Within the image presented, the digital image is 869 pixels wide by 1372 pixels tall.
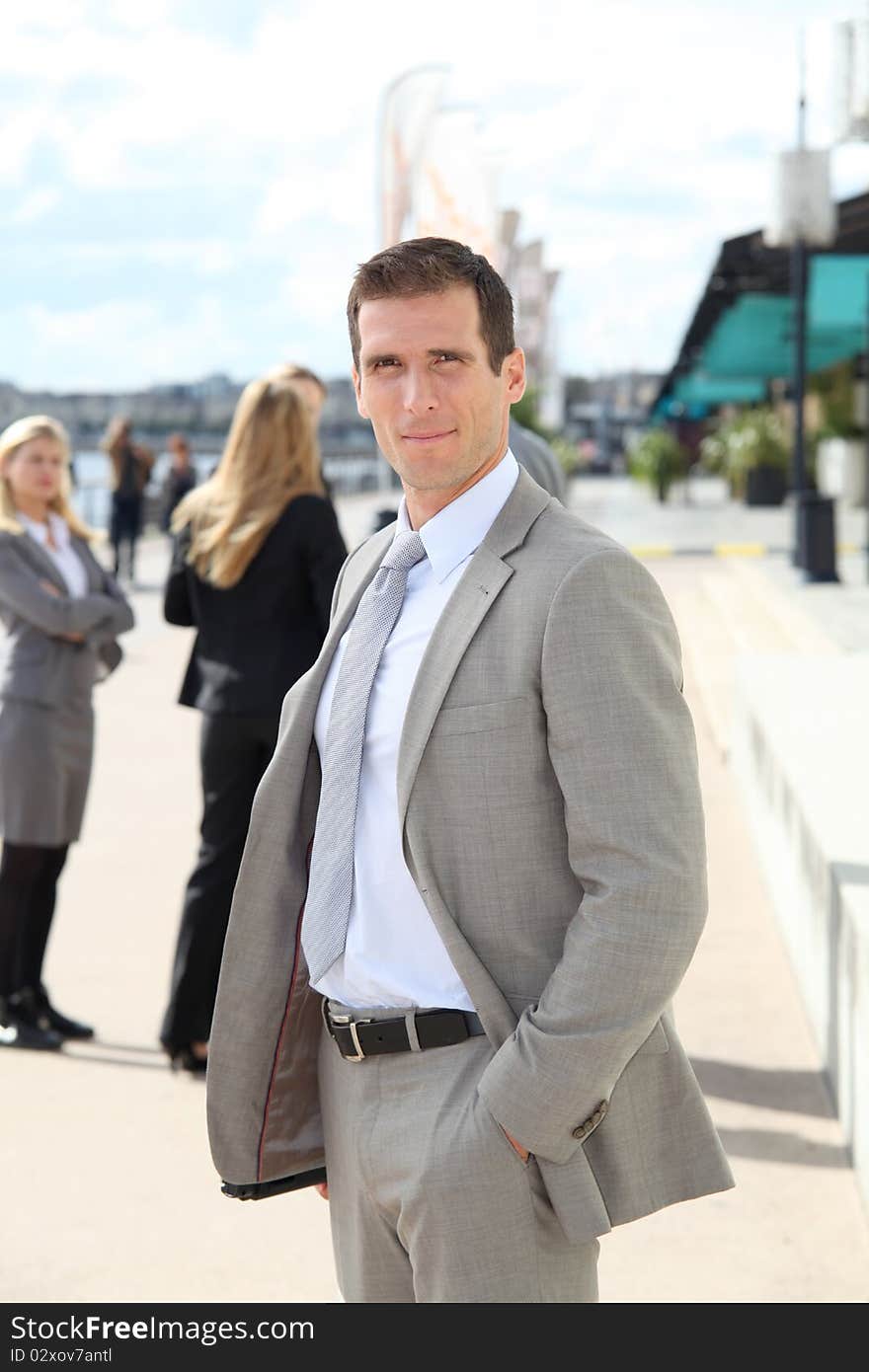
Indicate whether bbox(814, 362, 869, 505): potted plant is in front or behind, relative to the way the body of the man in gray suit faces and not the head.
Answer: behind

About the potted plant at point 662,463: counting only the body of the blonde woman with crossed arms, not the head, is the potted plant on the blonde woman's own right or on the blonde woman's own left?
on the blonde woman's own left

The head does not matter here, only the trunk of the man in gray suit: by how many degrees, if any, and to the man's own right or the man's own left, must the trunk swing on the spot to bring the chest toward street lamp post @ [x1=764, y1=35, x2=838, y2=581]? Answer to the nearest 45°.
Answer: approximately 135° to the man's own right

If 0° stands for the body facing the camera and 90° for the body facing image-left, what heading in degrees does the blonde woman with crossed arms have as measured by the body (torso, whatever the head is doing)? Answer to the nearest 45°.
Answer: approximately 315°

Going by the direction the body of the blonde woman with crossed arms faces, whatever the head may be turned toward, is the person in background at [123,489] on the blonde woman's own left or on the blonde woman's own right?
on the blonde woman's own left

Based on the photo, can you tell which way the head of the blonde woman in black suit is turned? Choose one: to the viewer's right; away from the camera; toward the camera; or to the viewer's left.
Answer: away from the camera
